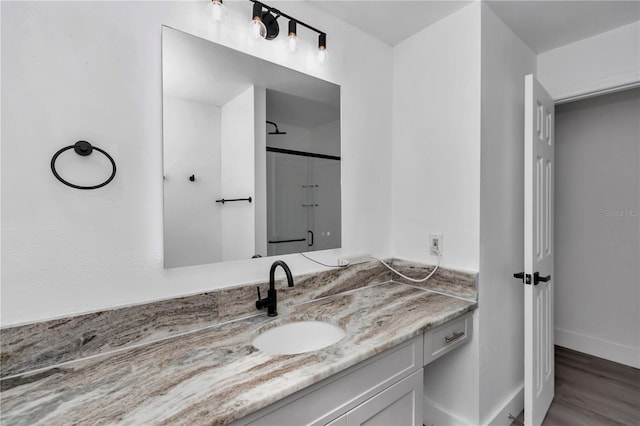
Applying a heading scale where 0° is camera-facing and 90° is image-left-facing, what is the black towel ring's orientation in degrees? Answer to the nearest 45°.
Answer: approximately 0°

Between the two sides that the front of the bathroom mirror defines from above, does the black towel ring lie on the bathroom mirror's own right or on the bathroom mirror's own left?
on the bathroom mirror's own right

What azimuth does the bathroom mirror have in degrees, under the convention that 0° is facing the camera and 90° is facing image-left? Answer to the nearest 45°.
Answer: approximately 315°

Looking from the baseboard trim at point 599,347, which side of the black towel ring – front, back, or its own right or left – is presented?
left

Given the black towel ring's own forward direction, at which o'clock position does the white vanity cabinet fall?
The white vanity cabinet is roughly at 10 o'clock from the black towel ring.

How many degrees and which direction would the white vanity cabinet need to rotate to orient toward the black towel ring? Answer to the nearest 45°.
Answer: approximately 135° to its right

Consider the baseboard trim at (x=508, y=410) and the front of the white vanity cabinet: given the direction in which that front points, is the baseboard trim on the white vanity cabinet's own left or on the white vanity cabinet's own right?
on the white vanity cabinet's own left

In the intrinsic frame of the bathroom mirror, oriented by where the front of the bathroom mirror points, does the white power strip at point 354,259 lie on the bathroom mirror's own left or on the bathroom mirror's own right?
on the bathroom mirror's own left

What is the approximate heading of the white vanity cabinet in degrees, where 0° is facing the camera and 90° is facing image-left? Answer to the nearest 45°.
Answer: approximately 315°
